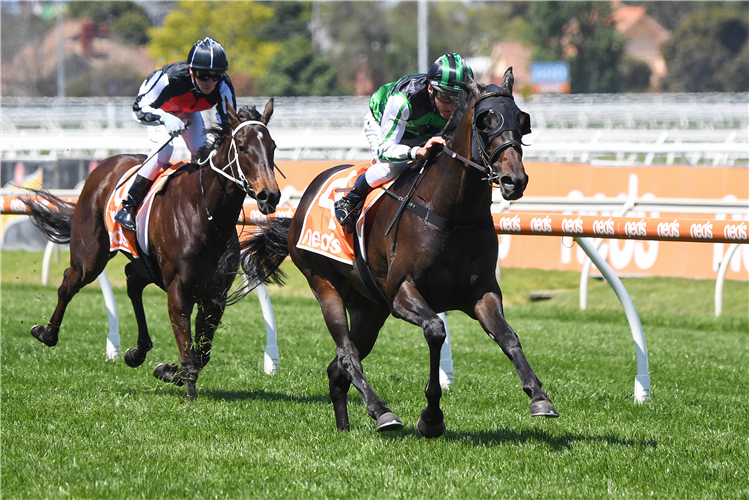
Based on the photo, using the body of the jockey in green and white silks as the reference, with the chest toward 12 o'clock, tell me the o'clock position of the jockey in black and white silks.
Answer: The jockey in black and white silks is roughly at 6 o'clock from the jockey in green and white silks.

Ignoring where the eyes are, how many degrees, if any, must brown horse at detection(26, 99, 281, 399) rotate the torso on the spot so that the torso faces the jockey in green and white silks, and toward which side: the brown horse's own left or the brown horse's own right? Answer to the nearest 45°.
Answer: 0° — it already faces them

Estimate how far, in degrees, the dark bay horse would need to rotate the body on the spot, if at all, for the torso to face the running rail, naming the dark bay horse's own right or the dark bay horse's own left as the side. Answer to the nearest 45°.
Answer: approximately 90° to the dark bay horse's own left

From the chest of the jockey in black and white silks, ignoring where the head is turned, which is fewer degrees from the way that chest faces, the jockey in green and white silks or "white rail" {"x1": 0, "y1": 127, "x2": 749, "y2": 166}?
the jockey in green and white silks

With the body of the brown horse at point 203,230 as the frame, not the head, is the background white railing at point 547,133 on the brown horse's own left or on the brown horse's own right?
on the brown horse's own left

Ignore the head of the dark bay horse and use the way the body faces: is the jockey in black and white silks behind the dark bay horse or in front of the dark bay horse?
behind
